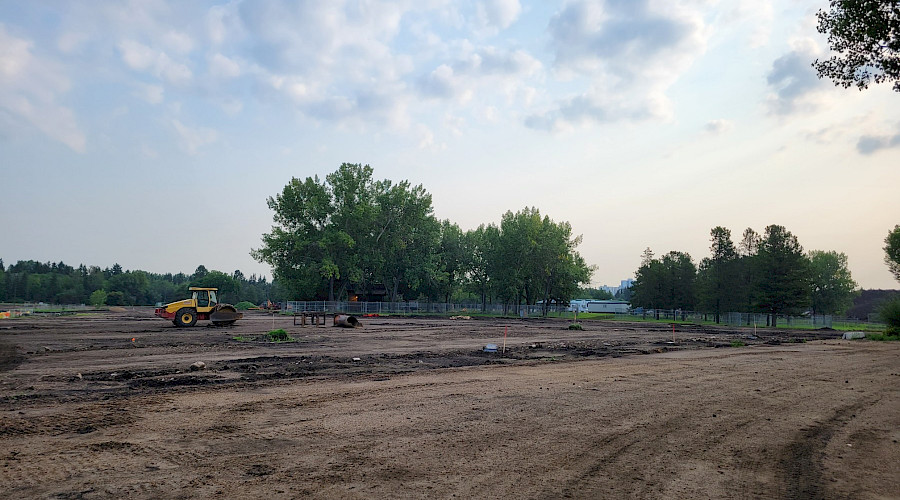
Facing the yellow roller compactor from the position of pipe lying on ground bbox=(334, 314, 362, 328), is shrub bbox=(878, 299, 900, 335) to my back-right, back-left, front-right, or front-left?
back-left

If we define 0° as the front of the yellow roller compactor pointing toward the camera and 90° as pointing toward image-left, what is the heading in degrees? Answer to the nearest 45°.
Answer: approximately 270°

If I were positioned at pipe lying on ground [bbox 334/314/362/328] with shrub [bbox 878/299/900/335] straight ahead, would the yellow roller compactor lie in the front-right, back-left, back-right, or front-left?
back-right

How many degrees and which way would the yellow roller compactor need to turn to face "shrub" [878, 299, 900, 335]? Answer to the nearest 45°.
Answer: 0° — it already faces it

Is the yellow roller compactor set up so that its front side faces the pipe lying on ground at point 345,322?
yes
